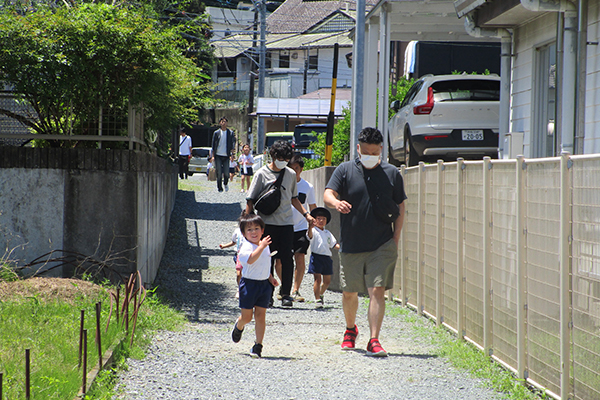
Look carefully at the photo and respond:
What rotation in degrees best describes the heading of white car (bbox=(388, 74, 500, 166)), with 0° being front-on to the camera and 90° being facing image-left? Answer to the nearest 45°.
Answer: approximately 135°

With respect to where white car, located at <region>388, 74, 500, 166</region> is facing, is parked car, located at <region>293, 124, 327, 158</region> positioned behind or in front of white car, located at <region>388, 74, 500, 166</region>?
in front

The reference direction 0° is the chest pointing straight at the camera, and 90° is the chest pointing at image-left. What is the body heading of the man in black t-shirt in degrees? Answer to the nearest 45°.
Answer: approximately 0°

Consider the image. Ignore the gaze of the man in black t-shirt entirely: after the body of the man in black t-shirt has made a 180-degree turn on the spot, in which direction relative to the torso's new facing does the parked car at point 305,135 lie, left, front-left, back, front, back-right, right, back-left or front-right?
front

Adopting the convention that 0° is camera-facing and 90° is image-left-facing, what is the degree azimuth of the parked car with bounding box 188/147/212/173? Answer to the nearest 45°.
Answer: approximately 180°

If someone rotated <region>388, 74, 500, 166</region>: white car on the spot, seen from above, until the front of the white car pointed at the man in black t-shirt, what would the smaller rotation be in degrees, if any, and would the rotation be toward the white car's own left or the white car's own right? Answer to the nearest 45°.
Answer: approximately 135° to the white car's own left

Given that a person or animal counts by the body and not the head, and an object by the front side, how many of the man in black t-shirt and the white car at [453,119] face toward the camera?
1
